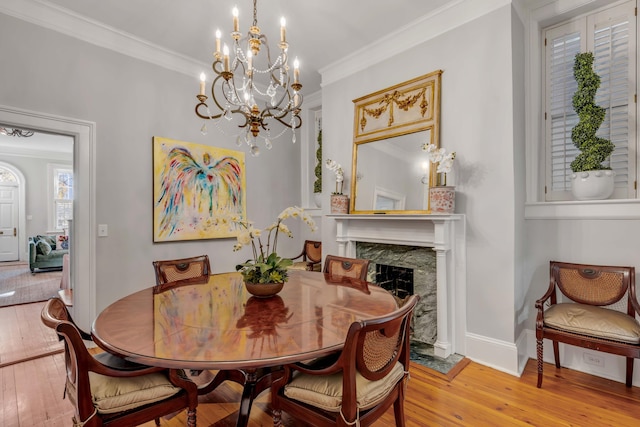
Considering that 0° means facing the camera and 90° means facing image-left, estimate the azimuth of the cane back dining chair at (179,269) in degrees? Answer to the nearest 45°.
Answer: approximately 315°

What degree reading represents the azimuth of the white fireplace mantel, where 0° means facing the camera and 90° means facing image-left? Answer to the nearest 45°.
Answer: approximately 45°

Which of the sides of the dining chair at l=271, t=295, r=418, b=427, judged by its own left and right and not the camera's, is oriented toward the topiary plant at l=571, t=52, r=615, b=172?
right

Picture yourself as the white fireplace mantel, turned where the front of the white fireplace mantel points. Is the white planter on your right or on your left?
on your left

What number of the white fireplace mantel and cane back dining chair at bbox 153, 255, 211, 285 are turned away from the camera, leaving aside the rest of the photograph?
0

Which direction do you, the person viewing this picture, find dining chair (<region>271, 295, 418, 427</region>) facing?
facing away from the viewer and to the left of the viewer

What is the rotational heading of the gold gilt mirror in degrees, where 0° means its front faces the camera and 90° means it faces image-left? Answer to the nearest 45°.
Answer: approximately 45°

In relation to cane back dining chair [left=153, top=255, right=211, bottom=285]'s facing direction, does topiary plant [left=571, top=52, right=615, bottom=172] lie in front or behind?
in front

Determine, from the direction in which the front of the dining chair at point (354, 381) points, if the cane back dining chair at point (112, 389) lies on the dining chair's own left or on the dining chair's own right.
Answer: on the dining chair's own left
